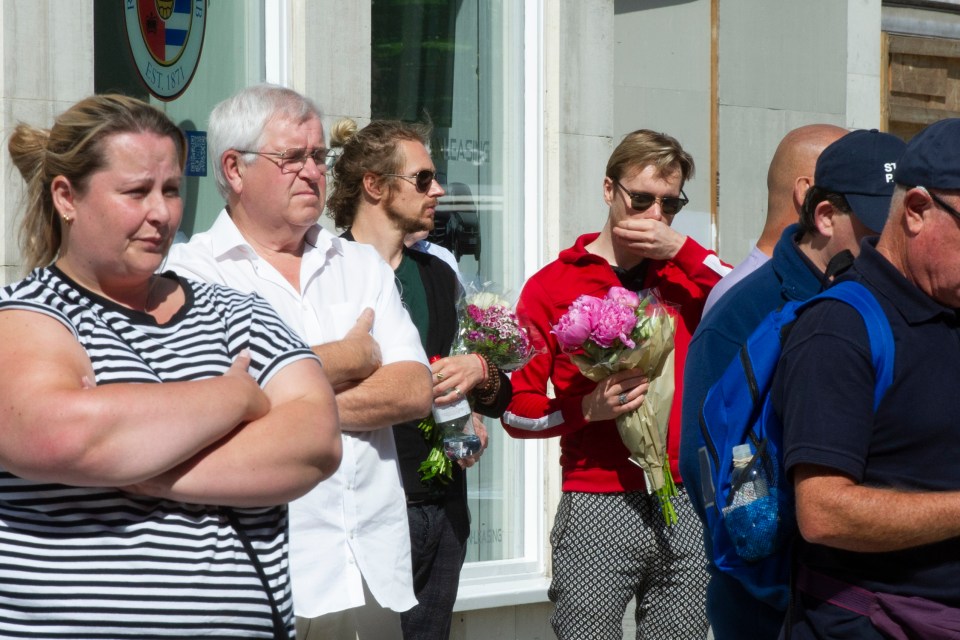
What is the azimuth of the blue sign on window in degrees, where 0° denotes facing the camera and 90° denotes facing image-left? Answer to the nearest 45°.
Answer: approximately 315°

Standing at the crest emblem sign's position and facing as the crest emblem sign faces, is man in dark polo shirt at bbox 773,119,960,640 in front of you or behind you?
in front

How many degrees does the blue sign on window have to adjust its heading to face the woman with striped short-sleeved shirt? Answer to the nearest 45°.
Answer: approximately 45° to its right

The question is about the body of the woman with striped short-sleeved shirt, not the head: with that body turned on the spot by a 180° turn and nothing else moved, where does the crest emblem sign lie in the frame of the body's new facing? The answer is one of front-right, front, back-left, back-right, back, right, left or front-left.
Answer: front-right

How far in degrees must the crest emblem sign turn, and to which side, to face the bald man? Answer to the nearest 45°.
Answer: approximately 45° to its left

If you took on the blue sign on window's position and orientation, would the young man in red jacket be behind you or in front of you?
in front

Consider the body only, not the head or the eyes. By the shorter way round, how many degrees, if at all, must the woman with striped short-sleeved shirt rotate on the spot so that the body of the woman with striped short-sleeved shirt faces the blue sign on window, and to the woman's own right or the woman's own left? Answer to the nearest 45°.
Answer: approximately 135° to the woman's own left

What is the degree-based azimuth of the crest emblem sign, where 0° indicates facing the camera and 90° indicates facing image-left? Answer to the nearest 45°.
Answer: approximately 0°
